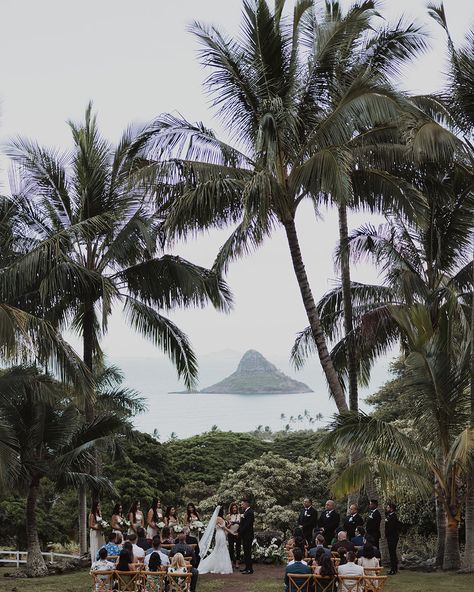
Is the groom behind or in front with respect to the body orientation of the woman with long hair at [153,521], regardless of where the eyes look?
in front

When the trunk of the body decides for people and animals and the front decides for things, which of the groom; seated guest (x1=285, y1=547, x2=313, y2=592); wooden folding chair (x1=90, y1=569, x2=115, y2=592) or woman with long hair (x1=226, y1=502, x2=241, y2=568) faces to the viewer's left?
the groom

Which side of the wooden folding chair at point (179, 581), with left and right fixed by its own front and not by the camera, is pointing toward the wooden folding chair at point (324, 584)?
right

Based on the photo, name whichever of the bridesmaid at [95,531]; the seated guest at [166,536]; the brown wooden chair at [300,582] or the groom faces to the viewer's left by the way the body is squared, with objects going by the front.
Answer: the groom

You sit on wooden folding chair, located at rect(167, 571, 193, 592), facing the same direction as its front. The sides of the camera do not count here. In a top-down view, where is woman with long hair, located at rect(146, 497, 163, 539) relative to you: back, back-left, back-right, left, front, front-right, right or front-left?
front

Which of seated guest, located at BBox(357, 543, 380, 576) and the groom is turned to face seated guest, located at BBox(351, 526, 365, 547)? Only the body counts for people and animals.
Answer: seated guest, located at BBox(357, 543, 380, 576)

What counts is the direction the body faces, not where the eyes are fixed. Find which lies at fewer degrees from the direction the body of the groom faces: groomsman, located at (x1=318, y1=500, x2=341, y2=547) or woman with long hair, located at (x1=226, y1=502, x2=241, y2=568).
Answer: the woman with long hair

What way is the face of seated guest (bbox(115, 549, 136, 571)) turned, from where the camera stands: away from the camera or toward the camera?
away from the camera

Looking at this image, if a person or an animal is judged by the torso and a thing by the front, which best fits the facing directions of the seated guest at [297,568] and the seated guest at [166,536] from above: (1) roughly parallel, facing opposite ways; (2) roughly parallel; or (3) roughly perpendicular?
roughly parallel

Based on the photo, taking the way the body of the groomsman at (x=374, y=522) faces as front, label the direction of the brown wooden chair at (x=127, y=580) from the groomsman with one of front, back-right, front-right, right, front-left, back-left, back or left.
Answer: front

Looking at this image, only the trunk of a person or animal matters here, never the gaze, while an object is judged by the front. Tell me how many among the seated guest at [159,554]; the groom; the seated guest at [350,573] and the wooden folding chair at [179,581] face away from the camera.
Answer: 3

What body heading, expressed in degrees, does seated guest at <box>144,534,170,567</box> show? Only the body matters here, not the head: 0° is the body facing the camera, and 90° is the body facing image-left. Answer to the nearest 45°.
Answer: approximately 180°

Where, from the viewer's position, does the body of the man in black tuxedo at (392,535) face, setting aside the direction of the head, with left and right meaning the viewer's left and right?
facing the viewer and to the left of the viewer

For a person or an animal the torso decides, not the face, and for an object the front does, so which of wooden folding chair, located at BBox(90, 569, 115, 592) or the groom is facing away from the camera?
the wooden folding chair

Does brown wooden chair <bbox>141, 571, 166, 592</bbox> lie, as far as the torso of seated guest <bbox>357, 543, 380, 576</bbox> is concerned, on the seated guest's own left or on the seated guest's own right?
on the seated guest's own left
